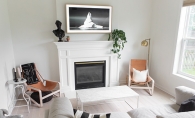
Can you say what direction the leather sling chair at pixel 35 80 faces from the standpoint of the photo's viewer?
facing the viewer and to the right of the viewer

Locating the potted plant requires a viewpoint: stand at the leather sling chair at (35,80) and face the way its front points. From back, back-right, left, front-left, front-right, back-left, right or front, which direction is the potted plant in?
front-left

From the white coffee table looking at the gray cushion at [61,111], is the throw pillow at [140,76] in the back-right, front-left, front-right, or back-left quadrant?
back-left

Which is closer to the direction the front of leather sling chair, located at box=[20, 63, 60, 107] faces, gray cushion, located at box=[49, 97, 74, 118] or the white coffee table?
the white coffee table

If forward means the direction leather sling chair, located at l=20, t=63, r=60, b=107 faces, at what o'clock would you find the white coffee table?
The white coffee table is roughly at 12 o'clock from the leather sling chair.

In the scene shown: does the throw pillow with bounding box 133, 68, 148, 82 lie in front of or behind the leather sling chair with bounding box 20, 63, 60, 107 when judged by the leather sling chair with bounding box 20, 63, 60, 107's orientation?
in front
